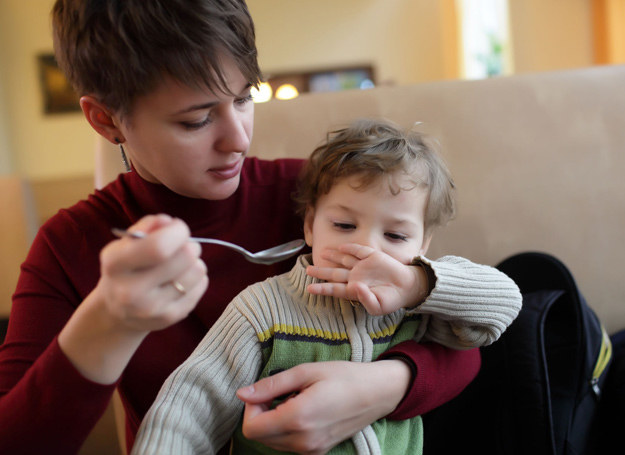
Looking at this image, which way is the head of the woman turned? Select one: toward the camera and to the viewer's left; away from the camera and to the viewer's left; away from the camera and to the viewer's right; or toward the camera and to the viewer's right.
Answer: toward the camera and to the viewer's right

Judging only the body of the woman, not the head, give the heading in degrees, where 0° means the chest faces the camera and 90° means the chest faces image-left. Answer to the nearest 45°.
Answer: approximately 315°

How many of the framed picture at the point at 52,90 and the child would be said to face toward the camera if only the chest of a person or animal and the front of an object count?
2

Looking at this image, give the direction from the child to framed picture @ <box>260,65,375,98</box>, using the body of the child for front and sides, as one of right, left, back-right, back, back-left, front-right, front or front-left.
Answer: back

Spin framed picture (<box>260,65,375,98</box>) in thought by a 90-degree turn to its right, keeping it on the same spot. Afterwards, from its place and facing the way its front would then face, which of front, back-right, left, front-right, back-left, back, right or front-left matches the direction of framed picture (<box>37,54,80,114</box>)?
front

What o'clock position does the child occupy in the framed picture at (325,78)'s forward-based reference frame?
The child is roughly at 12 o'clock from the framed picture.
